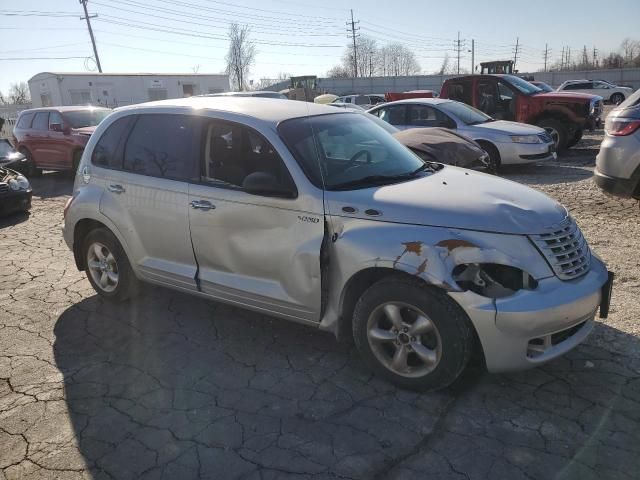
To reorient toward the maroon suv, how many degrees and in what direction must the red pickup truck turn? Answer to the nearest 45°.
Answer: approximately 135° to its right

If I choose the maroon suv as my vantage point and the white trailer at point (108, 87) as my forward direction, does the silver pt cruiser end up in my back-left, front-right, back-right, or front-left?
back-right

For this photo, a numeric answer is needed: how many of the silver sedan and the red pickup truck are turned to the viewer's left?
0

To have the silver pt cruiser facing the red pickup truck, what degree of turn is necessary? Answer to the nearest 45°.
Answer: approximately 90° to its left

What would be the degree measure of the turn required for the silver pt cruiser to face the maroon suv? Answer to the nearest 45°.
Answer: approximately 180°

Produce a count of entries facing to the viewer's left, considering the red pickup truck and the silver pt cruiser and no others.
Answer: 0

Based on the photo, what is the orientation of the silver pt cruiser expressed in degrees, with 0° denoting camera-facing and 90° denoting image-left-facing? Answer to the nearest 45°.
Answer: approximately 315°

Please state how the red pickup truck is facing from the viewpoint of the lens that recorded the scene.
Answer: facing the viewer and to the right of the viewer
